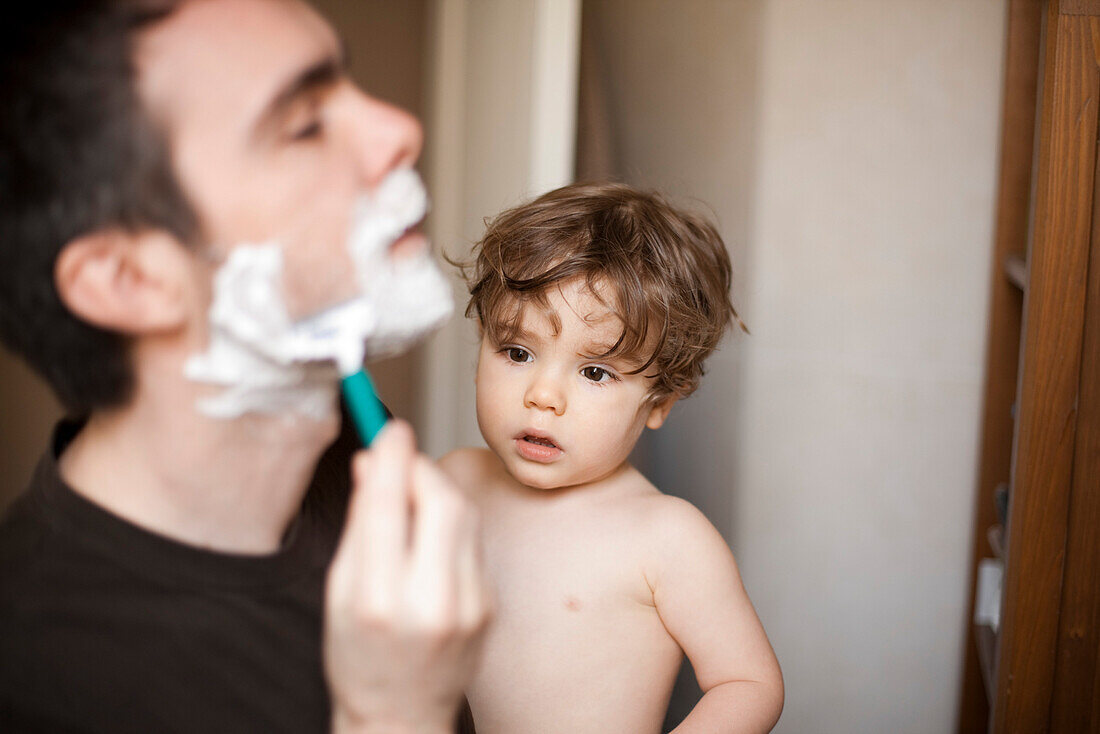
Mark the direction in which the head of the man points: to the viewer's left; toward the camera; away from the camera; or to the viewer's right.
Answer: to the viewer's right

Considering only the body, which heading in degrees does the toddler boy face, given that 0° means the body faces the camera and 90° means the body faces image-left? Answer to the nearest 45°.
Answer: approximately 45°

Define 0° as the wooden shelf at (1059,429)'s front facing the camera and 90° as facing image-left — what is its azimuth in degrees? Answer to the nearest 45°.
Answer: approximately 45°

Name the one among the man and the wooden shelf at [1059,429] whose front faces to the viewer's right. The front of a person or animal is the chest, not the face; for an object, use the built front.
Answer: the man

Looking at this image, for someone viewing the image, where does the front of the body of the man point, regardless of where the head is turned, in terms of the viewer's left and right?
facing to the right of the viewer

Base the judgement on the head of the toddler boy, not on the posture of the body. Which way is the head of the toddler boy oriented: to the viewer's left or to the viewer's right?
to the viewer's left
